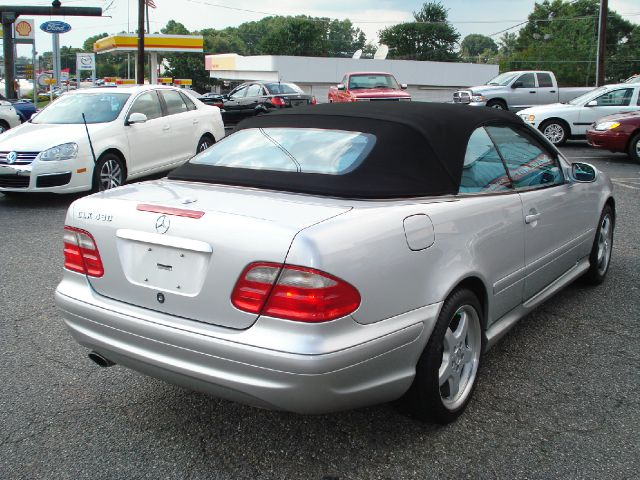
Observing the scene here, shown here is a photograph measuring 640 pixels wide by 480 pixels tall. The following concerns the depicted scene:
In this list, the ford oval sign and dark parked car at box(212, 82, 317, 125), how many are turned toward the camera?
1

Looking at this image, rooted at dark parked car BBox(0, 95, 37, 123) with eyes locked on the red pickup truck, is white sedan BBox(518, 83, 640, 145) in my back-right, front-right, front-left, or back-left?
front-right

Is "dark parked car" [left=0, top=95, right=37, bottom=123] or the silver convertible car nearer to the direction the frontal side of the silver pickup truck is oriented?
the dark parked car

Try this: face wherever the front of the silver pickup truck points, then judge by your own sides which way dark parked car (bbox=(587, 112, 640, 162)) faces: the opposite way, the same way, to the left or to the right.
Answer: the same way

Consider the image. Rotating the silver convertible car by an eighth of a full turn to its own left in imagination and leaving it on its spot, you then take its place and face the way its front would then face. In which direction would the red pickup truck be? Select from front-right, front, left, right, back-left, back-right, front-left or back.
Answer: front

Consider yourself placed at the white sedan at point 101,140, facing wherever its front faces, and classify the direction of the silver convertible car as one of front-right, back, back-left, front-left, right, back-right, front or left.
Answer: front-left

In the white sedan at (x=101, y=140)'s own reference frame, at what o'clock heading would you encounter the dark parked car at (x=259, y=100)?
The dark parked car is roughly at 5 o'clock from the white sedan.

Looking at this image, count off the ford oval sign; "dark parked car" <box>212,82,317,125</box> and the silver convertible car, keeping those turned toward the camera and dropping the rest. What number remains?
1

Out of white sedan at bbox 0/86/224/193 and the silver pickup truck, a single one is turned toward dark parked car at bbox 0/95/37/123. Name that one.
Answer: the silver pickup truck

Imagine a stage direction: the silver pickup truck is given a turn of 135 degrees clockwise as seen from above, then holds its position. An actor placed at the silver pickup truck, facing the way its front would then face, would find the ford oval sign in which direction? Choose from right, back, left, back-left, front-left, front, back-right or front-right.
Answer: left

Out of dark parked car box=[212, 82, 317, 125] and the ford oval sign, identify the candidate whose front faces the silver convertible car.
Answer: the ford oval sign

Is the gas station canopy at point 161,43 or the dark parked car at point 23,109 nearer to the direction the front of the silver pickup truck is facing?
the dark parked car

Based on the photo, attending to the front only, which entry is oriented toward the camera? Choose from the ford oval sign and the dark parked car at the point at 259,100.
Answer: the ford oval sign

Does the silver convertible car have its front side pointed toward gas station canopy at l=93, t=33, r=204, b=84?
no

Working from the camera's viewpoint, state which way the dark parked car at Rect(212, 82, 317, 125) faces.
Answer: facing away from the viewer and to the left of the viewer

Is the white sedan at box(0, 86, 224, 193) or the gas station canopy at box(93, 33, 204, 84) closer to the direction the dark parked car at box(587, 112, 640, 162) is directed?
the white sedan

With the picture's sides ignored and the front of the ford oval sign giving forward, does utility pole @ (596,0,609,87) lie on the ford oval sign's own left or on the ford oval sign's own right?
on the ford oval sign's own left

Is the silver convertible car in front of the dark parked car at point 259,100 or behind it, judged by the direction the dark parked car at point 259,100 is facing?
behind

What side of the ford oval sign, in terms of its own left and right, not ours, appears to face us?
front

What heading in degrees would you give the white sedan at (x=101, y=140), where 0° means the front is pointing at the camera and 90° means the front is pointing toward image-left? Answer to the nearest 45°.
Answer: approximately 45°

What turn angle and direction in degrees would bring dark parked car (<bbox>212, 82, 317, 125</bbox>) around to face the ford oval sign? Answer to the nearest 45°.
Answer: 0° — it already faces it
